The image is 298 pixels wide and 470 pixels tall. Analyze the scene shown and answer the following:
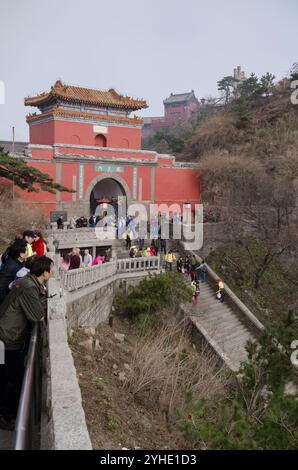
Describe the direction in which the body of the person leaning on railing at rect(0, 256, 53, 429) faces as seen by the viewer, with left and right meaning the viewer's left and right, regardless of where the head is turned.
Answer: facing to the right of the viewer

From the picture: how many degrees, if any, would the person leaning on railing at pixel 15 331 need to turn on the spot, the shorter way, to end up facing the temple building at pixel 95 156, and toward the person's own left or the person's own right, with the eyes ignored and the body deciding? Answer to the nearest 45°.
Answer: approximately 90° to the person's own left

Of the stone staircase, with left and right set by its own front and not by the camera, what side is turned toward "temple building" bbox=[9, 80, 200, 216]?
back

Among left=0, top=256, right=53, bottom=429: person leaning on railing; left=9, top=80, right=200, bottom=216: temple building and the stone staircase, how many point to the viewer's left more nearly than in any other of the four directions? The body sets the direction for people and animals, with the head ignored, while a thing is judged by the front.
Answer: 0

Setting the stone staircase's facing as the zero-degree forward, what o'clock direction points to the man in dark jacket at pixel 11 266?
The man in dark jacket is roughly at 2 o'clock from the stone staircase.

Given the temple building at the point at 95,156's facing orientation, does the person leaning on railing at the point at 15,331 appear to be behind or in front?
in front

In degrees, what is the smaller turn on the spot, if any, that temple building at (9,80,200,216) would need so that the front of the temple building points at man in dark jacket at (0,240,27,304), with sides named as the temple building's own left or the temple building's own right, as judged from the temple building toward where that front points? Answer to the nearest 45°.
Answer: approximately 45° to the temple building's own right

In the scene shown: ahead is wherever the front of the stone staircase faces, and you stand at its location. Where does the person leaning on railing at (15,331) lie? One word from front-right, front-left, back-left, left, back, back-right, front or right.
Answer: front-right

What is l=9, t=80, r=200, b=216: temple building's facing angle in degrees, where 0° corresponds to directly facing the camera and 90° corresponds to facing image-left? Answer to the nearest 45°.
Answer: approximately 315°

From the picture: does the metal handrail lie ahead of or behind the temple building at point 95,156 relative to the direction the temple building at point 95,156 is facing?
ahead

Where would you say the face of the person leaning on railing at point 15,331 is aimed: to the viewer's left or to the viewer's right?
to the viewer's right

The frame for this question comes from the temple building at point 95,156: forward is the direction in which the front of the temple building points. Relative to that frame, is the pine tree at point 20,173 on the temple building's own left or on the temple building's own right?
on the temple building's own right
